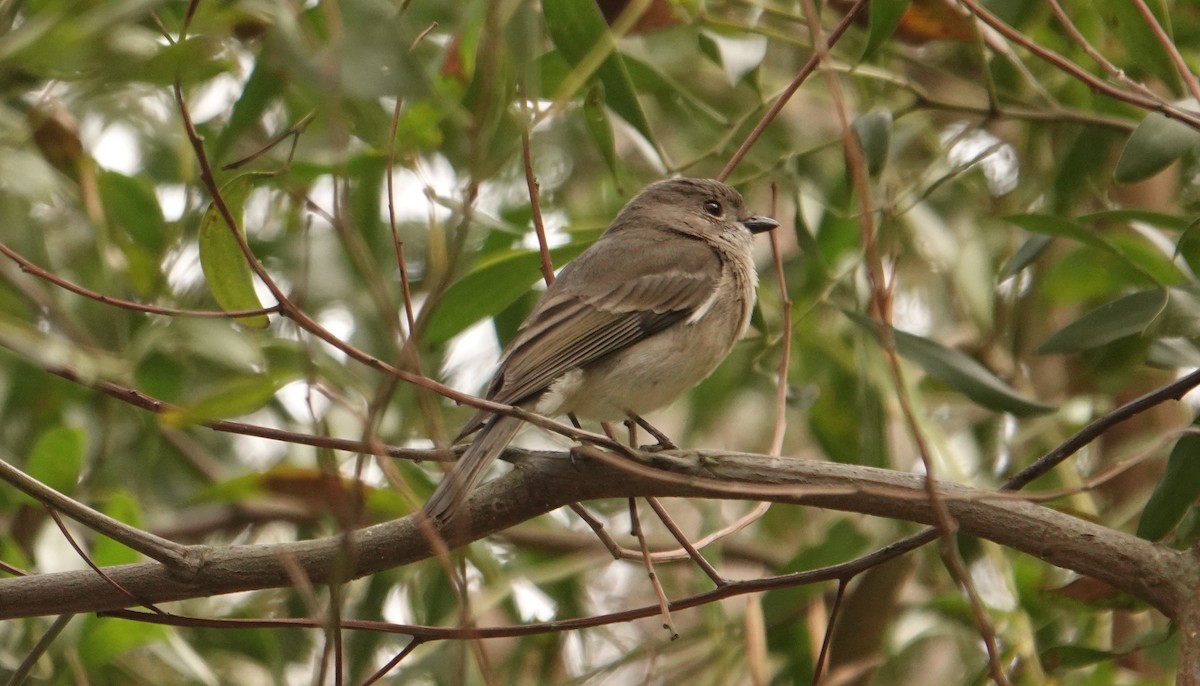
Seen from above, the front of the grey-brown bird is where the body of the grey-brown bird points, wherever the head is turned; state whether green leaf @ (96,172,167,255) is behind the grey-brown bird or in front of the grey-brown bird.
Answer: behind

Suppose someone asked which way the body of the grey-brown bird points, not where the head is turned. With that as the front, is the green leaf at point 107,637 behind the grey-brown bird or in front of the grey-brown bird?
behind

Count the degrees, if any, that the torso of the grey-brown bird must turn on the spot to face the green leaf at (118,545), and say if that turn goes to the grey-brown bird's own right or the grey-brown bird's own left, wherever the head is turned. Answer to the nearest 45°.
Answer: approximately 180°

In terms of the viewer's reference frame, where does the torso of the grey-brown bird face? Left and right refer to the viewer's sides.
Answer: facing to the right of the viewer

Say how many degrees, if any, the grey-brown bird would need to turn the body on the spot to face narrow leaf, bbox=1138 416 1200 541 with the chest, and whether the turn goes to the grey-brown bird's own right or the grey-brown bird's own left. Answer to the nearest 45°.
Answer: approximately 45° to the grey-brown bird's own right
